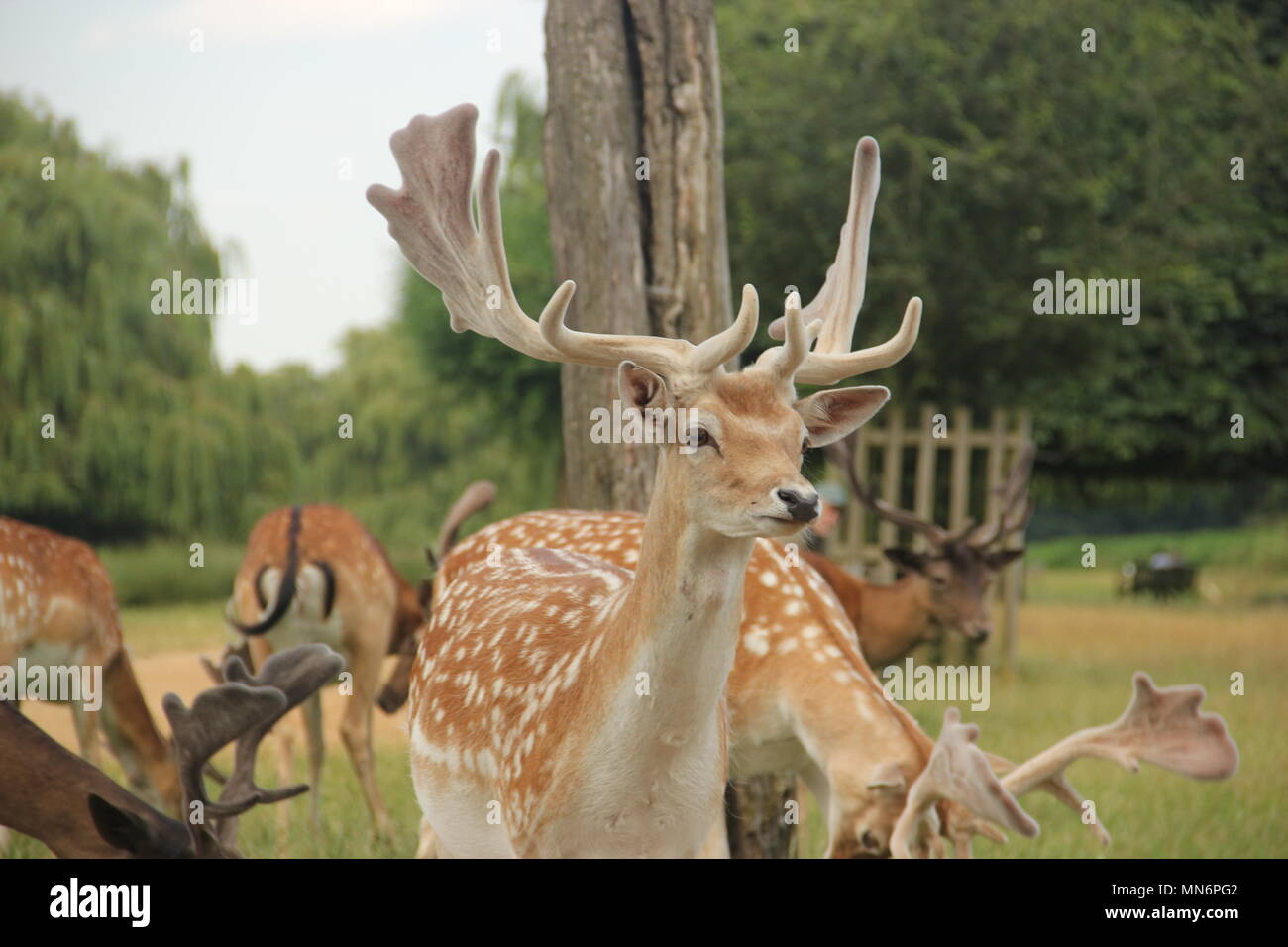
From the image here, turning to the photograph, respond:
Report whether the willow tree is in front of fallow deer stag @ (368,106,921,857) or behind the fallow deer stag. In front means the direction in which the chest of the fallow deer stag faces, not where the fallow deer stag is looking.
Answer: behind

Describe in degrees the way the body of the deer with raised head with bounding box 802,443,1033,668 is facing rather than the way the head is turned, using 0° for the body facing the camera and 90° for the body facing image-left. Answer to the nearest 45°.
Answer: approximately 315°

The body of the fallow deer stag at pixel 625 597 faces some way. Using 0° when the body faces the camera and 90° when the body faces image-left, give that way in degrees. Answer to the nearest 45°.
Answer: approximately 315°

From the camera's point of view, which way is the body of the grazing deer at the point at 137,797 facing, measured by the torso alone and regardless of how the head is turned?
to the viewer's right

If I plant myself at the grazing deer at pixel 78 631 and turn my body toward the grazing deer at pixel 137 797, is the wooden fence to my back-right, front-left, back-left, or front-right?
back-left

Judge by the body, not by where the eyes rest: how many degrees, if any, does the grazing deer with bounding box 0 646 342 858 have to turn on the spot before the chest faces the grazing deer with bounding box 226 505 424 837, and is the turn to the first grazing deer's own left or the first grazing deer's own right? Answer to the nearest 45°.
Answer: approximately 90° to the first grazing deer's own left

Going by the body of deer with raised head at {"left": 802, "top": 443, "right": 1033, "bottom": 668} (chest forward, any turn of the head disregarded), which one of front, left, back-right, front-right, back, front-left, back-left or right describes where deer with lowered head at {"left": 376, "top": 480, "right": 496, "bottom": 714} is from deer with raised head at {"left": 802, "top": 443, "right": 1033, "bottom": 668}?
back-right

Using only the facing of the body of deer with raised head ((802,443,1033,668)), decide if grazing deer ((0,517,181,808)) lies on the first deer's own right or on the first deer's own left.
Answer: on the first deer's own right

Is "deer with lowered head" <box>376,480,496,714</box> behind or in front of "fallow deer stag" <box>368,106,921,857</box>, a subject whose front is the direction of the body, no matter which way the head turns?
behind

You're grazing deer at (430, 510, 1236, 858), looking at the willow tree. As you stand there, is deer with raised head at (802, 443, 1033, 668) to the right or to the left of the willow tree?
right

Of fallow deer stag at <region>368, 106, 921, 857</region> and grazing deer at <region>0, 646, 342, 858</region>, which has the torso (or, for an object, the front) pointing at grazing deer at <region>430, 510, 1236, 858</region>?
grazing deer at <region>0, 646, 342, 858</region>
